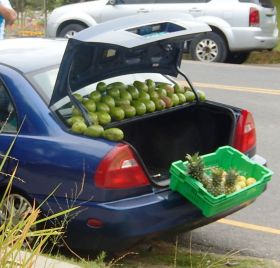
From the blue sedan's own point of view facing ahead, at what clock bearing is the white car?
The white car is roughly at 2 o'clock from the blue sedan.

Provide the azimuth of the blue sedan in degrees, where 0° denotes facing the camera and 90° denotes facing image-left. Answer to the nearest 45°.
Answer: approximately 135°
